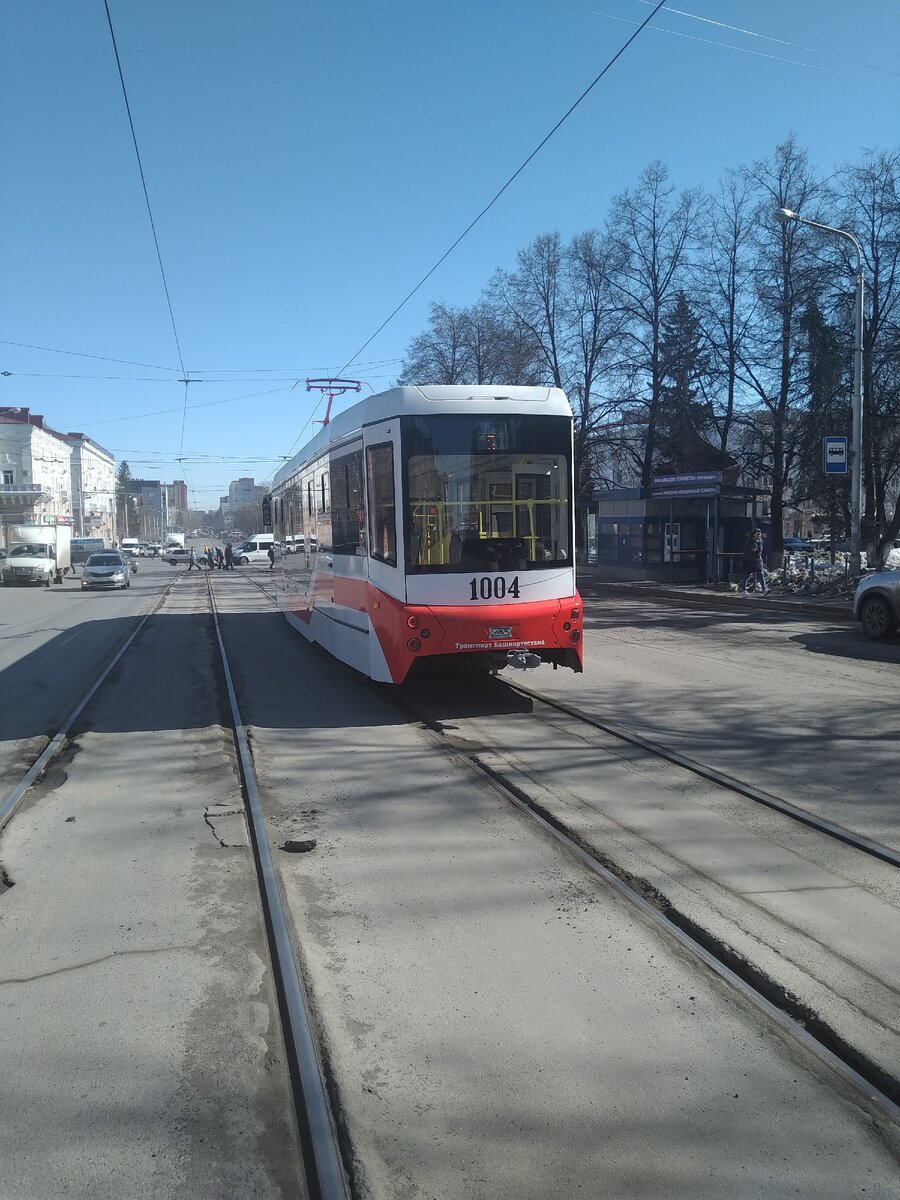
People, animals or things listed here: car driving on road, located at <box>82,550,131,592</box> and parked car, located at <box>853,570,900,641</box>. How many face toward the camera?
1

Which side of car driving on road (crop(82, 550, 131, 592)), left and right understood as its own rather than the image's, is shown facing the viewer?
front

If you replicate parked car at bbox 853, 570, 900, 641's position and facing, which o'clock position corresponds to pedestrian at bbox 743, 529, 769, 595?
The pedestrian is roughly at 1 o'clock from the parked car.

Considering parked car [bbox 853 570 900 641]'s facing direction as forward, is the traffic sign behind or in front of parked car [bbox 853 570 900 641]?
in front

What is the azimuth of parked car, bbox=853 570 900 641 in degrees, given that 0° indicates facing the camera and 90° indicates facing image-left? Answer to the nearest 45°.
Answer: approximately 135°

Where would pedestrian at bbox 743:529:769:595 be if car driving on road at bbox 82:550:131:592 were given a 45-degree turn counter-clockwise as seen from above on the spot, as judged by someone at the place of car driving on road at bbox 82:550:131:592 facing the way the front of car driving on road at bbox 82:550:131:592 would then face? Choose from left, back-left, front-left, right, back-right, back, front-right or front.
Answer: front

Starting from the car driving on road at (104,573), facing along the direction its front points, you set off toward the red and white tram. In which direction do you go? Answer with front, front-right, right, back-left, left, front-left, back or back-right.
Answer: front

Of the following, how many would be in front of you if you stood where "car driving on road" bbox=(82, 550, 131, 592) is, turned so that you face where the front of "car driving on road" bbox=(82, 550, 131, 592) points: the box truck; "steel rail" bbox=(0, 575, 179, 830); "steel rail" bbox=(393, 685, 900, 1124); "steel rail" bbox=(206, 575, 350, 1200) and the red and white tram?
4

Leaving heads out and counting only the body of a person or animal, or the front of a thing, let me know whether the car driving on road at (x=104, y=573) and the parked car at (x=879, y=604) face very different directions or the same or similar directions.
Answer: very different directions
